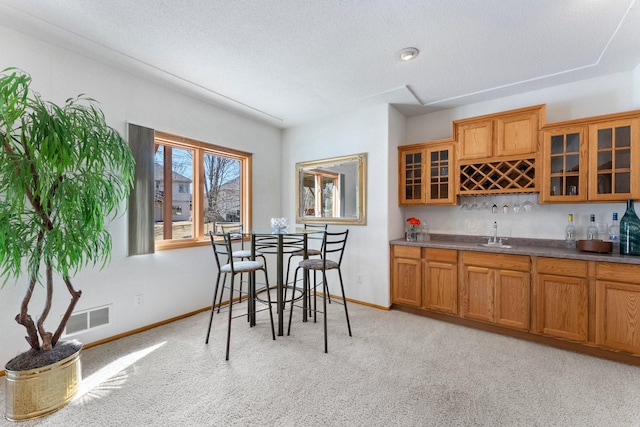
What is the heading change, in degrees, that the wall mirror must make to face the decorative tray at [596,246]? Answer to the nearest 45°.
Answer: approximately 90° to its left

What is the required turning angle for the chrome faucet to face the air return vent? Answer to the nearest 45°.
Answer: approximately 45° to its right

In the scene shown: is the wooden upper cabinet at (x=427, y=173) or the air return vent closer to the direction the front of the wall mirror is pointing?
the air return vent

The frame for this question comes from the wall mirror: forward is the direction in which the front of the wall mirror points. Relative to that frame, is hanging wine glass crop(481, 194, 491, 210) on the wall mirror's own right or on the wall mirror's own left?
on the wall mirror's own left

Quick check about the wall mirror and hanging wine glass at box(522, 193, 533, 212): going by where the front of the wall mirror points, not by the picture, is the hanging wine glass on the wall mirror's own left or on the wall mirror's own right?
on the wall mirror's own left

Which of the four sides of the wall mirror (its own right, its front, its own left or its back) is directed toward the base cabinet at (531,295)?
left

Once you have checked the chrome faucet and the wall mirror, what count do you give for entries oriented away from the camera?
0

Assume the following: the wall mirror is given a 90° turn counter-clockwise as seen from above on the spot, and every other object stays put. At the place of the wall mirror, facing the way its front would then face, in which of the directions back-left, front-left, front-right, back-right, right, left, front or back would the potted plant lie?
right

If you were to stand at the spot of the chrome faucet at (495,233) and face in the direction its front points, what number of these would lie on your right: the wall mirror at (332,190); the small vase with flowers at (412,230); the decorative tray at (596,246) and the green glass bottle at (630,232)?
2

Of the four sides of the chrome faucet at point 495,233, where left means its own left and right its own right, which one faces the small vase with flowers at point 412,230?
right

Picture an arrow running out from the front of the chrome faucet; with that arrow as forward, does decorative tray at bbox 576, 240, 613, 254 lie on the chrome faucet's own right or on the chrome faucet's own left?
on the chrome faucet's own left

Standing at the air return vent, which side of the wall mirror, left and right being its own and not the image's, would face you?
front

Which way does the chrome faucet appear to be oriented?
toward the camera

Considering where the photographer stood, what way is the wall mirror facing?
facing the viewer and to the left of the viewer
